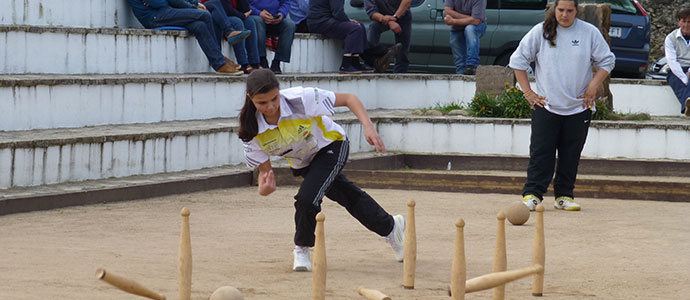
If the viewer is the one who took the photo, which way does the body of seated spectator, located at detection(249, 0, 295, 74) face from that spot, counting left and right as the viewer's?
facing the viewer

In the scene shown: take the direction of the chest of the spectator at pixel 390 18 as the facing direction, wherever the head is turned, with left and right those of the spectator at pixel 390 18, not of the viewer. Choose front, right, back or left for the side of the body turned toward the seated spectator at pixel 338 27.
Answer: right

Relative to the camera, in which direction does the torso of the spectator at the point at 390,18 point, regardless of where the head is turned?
toward the camera

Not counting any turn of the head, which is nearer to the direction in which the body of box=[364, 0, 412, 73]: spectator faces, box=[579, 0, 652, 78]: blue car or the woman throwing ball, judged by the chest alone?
the woman throwing ball

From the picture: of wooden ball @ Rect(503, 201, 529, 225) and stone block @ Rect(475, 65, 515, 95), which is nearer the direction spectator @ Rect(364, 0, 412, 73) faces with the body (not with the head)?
the wooden ball

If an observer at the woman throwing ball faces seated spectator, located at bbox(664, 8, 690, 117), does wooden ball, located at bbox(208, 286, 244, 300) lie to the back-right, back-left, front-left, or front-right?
back-right

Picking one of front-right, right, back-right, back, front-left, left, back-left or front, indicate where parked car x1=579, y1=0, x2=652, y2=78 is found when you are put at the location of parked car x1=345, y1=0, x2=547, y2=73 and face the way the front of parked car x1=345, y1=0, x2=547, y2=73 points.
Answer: back

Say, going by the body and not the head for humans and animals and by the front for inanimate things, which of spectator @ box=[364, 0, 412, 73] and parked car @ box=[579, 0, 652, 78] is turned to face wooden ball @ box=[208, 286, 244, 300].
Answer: the spectator

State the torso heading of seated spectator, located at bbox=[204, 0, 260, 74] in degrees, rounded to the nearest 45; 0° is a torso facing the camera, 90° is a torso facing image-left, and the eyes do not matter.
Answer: approximately 315°
